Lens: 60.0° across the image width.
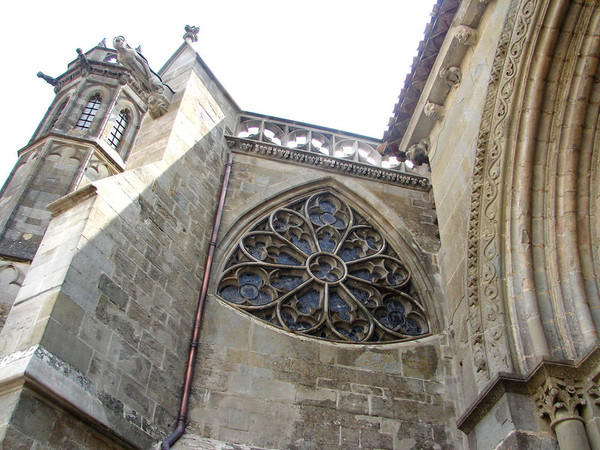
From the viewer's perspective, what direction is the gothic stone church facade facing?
toward the camera
